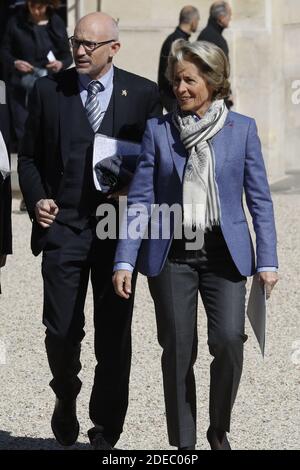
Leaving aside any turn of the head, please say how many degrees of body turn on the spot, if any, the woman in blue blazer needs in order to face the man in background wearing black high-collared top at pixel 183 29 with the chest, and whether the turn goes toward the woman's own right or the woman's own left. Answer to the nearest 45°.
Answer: approximately 180°

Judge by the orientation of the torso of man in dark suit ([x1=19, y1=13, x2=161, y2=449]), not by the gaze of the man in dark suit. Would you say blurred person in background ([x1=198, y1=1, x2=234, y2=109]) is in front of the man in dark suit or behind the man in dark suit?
behind

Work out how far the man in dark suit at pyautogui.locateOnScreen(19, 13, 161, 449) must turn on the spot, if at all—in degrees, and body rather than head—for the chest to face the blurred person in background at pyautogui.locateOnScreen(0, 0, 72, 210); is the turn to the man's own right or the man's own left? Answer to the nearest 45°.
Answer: approximately 180°

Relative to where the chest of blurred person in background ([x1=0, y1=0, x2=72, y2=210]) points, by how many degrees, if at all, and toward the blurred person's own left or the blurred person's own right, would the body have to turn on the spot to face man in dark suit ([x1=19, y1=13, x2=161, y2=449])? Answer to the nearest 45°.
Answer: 0° — they already face them

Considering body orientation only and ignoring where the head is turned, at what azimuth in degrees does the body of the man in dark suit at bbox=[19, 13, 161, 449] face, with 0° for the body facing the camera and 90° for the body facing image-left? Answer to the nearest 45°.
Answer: approximately 0°

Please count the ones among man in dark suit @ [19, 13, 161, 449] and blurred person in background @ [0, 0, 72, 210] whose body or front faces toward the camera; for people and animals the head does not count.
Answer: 2
